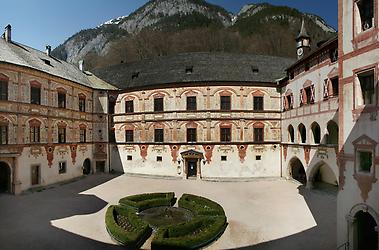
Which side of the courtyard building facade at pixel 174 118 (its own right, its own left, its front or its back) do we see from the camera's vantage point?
front

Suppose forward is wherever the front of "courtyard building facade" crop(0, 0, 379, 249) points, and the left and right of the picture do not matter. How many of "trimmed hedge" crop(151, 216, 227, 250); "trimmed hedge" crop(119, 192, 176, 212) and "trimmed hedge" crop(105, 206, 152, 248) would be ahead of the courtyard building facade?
3

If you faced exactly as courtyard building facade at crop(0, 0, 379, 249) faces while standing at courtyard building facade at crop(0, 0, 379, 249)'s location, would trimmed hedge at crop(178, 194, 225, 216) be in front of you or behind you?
in front

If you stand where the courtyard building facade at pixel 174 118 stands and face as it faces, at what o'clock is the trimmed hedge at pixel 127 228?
The trimmed hedge is roughly at 12 o'clock from the courtyard building facade.

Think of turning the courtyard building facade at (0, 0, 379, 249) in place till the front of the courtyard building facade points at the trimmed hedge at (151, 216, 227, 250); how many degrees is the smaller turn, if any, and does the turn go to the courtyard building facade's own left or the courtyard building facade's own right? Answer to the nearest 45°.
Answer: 0° — it already faces it

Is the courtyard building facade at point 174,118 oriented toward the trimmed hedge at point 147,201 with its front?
yes
